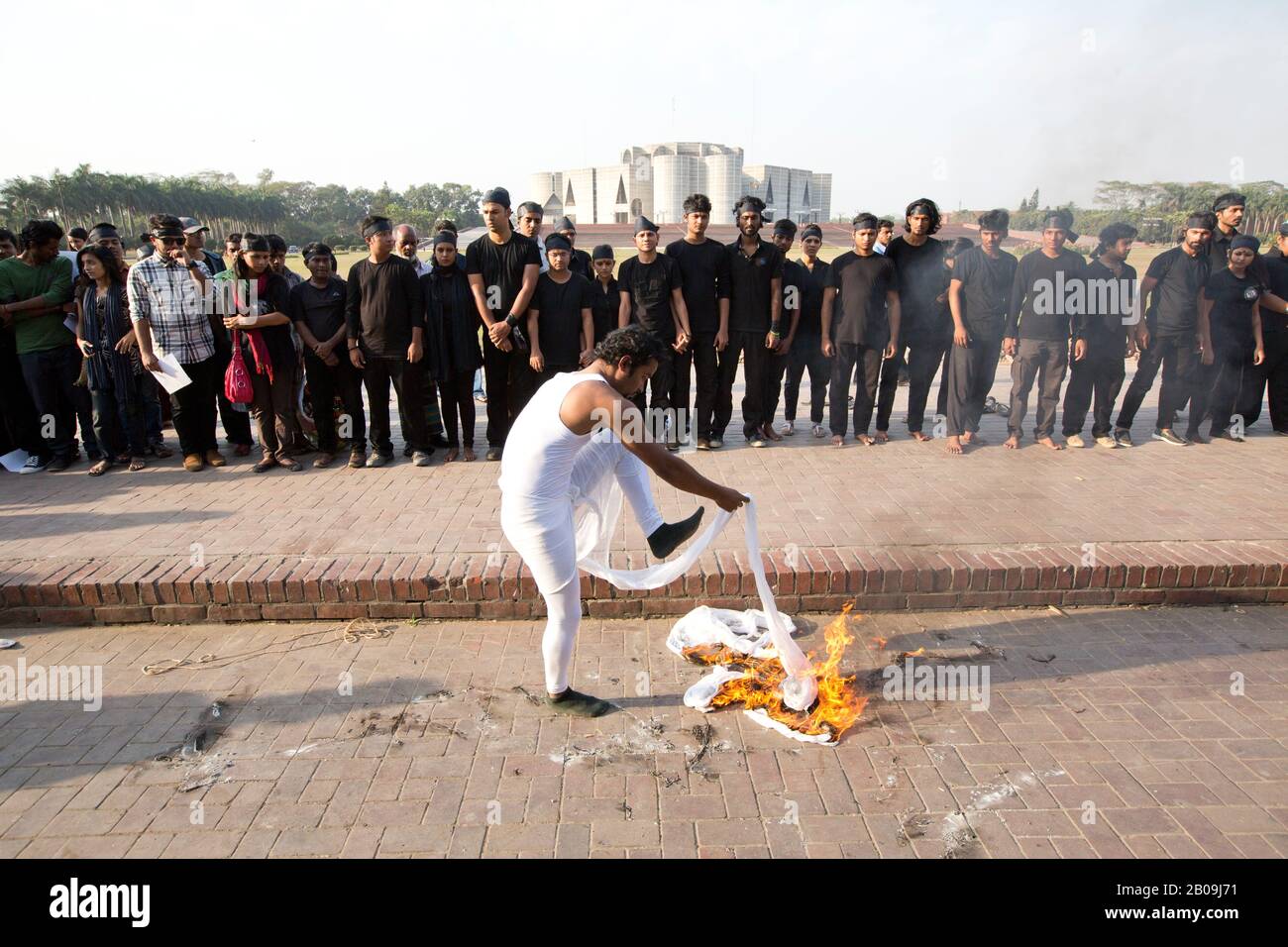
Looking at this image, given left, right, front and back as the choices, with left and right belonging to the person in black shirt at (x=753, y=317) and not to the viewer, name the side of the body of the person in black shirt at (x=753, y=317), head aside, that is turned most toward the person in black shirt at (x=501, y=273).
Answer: right

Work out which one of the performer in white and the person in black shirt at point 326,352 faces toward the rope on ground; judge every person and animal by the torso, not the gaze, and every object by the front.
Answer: the person in black shirt

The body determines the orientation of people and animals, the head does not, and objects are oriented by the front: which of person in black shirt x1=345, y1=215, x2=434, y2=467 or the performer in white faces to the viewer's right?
the performer in white

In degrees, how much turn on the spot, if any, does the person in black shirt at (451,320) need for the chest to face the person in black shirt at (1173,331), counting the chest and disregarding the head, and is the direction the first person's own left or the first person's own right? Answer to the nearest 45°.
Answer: approximately 90° to the first person's own left

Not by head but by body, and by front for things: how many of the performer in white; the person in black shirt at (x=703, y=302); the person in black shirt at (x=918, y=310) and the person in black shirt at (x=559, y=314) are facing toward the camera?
3

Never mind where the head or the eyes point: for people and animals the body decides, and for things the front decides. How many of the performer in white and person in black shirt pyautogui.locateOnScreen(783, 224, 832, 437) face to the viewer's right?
1

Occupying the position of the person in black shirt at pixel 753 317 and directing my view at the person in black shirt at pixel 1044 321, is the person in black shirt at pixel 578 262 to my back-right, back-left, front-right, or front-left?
back-left

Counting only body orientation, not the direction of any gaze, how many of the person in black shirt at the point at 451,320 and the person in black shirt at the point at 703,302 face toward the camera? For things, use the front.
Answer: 2

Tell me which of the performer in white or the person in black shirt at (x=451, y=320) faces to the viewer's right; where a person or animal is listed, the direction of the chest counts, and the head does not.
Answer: the performer in white

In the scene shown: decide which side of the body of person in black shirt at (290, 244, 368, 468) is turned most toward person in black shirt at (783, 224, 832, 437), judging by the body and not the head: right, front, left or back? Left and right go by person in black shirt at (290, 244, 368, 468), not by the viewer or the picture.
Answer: left

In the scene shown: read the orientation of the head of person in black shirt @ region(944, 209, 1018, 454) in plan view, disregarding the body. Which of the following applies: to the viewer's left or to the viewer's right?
to the viewer's left
